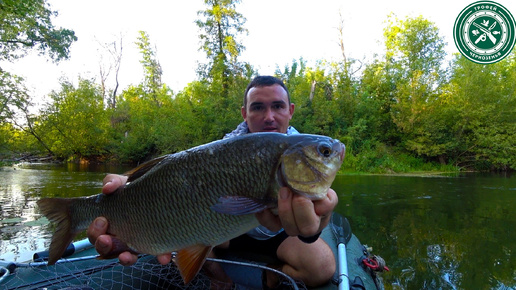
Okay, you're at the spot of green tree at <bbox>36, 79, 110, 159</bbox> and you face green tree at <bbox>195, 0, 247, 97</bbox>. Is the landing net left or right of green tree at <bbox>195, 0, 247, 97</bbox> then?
right

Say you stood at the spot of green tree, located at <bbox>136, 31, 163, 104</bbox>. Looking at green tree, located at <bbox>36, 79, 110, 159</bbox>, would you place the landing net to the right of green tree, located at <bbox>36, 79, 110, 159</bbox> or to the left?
left

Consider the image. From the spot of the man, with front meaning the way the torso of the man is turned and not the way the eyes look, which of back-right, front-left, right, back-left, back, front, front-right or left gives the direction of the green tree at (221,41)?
back

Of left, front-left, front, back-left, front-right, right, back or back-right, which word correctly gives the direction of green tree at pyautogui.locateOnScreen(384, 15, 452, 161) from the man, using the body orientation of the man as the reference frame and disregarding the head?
back-left

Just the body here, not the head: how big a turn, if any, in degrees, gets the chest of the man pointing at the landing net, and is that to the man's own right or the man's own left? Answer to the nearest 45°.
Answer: approximately 90° to the man's own right

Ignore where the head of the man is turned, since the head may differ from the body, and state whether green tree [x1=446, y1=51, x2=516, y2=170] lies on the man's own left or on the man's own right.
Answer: on the man's own left

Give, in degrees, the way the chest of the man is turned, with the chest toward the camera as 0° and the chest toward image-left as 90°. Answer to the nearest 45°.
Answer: approximately 0°
